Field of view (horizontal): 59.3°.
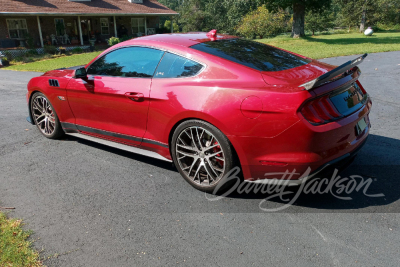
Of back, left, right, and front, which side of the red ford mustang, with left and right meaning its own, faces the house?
front

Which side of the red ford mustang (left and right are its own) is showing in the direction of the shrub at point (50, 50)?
front

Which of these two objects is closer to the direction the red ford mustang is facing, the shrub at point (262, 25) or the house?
the house

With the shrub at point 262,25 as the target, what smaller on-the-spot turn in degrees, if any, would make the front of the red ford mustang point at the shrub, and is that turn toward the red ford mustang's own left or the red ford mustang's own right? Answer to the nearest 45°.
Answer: approximately 45° to the red ford mustang's own right

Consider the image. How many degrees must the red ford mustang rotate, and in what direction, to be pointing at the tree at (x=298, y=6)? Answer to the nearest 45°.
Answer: approximately 45° to its right

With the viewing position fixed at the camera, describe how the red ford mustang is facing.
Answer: facing away from the viewer and to the left of the viewer

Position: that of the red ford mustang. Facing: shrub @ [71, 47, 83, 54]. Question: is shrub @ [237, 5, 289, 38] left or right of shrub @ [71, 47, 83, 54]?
right

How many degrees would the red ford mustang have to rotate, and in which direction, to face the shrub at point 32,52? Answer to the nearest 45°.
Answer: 0° — it already faces it
